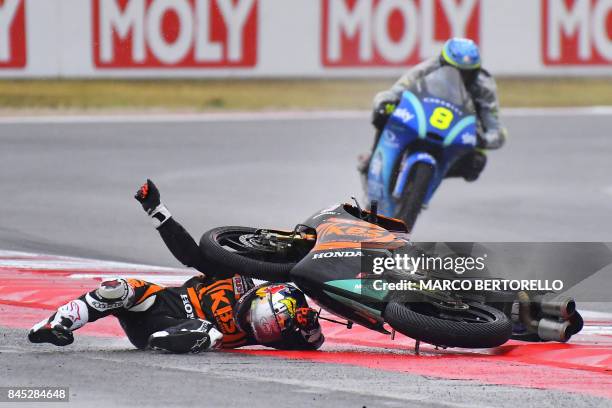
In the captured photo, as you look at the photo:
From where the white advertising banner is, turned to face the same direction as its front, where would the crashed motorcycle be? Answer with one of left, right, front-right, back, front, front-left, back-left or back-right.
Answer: front

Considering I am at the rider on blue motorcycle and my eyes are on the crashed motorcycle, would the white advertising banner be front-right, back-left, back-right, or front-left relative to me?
back-right

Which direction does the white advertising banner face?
toward the camera

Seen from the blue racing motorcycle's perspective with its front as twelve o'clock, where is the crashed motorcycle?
The crashed motorcycle is roughly at 12 o'clock from the blue racing motorcycle.

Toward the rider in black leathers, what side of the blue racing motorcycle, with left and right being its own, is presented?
front

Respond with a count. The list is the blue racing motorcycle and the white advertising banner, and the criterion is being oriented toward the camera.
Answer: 2

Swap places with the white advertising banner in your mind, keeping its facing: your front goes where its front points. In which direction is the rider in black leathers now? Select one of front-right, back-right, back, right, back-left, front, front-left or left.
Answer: front

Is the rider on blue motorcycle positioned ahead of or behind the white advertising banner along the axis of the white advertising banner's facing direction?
ahead

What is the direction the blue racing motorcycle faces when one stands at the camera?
facing the viewer

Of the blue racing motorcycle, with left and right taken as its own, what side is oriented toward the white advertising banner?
back

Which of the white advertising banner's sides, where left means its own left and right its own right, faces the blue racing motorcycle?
front
